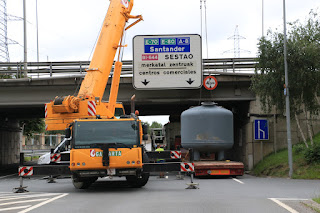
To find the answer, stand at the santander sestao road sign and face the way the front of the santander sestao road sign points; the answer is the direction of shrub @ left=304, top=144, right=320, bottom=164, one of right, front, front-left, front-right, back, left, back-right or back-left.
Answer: left

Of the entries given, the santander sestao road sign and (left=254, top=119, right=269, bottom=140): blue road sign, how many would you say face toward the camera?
2

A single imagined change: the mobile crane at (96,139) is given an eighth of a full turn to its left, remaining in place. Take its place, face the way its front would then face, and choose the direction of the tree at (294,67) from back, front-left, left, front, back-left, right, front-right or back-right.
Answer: left

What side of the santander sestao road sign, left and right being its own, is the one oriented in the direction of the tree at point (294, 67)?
left
